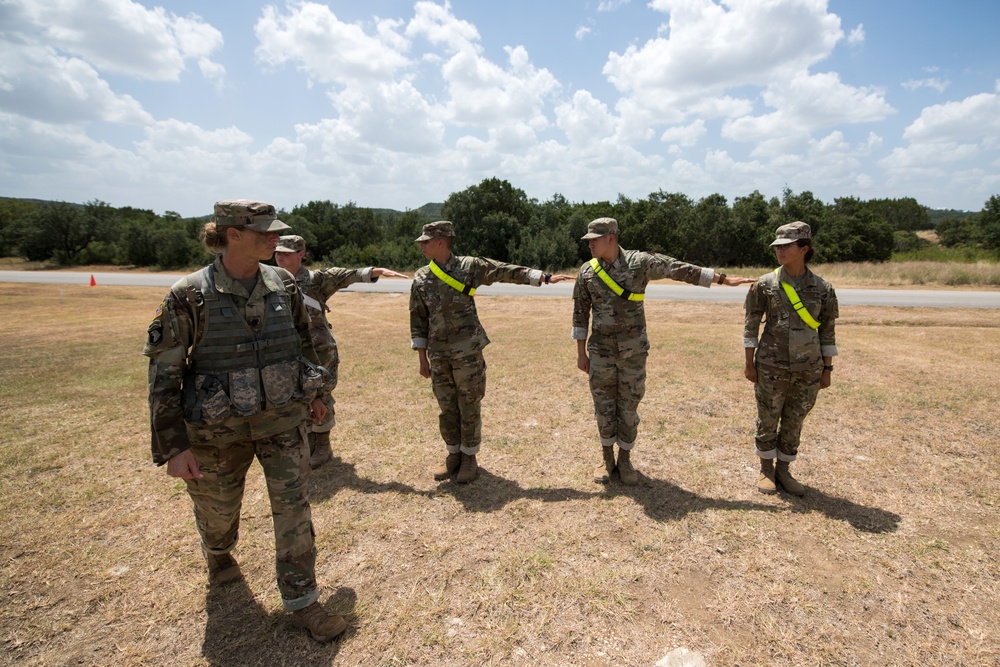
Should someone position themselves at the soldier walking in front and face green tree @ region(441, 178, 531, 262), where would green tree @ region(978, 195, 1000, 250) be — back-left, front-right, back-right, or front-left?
front-right

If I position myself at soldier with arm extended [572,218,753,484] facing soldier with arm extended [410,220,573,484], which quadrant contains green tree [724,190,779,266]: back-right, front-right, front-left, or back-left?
back-right

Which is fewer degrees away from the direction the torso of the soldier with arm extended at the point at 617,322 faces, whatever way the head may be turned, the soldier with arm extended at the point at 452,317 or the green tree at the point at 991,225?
the soldier with arm extended

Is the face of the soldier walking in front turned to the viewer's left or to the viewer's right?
to the viewer's right

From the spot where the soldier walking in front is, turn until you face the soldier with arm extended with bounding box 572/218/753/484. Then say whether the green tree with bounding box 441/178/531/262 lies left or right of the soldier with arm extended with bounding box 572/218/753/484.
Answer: left

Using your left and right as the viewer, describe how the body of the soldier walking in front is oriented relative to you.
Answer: facing the viewer and to the right of the viewer

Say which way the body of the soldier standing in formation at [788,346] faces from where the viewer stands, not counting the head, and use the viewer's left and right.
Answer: facing the viewer

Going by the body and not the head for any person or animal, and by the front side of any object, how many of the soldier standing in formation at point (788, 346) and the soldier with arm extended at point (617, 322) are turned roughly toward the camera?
2

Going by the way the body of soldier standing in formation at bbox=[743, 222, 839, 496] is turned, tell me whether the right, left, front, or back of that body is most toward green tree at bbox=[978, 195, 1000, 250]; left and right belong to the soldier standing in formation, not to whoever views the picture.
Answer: back

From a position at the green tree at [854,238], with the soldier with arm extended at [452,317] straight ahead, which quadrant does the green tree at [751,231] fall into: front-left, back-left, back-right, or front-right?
front-right

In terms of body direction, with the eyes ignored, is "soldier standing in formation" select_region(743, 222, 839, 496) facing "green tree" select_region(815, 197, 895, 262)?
no

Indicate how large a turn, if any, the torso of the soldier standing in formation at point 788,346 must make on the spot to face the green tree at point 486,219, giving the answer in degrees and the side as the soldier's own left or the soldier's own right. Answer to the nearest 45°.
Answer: approximately 135° to the soldier's own right

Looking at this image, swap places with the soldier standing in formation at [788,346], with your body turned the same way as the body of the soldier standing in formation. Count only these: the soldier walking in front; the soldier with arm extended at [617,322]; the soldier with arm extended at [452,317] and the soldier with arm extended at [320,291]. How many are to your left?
0

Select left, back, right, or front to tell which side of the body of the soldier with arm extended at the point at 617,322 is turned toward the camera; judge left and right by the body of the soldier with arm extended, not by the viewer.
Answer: front

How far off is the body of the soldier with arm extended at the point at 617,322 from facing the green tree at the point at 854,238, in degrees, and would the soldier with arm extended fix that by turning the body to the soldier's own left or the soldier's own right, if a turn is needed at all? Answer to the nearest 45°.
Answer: approximately 180°

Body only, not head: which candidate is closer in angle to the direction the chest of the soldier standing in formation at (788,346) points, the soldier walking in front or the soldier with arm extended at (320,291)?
the soldier walking in front

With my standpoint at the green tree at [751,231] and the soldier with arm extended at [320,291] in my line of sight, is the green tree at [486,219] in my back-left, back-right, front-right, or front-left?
front-right

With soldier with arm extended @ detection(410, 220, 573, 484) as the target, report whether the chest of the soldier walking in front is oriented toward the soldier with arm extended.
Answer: no

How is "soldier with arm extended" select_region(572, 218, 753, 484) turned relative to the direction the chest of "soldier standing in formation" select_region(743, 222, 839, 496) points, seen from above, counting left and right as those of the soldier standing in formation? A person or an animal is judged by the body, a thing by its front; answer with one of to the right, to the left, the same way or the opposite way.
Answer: the same way
